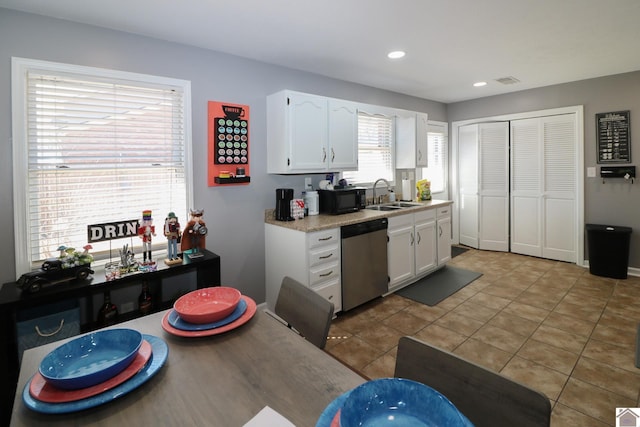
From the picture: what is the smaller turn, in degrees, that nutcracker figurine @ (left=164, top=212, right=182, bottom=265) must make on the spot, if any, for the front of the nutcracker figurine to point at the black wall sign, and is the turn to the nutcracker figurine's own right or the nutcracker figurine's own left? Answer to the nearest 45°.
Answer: approximately 90° to the nutcracker figurine's own left

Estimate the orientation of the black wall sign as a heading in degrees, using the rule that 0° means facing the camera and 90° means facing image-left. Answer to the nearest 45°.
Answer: approximately 0°

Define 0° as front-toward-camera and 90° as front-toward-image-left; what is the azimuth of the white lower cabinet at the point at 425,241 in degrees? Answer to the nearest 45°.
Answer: approximately 315°

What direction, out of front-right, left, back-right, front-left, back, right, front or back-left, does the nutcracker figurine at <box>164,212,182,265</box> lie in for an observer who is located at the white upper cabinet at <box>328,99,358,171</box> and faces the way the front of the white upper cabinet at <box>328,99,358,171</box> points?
right

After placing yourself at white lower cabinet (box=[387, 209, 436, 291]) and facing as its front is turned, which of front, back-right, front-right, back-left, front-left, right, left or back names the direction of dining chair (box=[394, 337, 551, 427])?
front-right

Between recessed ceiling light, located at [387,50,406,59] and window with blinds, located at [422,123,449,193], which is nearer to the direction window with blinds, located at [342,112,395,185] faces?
the recessed ceiling light

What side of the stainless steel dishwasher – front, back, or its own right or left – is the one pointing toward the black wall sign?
left

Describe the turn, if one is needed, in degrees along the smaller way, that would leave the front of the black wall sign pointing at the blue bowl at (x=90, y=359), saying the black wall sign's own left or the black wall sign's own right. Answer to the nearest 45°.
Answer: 0° — it already faces it

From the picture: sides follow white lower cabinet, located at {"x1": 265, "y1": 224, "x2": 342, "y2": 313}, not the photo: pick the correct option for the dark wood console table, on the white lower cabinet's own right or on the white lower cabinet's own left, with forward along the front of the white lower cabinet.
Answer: on the white lower cabinet's own right

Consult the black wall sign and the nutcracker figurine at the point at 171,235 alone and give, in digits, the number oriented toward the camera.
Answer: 2

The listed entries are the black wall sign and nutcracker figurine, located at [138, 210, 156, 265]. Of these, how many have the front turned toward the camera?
2

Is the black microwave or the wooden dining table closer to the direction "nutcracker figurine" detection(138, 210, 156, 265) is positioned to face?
the wooden dining table
